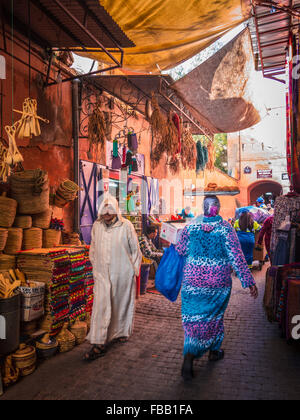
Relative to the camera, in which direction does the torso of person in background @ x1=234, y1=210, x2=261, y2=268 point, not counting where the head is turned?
away from the camera

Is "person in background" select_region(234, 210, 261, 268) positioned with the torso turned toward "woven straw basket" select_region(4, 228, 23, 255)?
no

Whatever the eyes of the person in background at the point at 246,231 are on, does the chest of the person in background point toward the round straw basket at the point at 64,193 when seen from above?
no

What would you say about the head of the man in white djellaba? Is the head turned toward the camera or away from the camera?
toward the camera

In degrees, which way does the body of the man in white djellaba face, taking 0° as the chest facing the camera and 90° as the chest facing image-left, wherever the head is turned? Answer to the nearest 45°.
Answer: approximately 45°

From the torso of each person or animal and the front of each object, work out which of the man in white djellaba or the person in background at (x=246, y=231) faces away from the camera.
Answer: the person in background

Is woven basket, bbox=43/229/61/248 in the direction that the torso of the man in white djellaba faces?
no

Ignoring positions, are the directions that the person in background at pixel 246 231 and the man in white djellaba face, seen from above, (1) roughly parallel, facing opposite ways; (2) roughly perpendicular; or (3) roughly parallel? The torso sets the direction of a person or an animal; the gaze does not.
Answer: roughly parallel, facing opposite ways

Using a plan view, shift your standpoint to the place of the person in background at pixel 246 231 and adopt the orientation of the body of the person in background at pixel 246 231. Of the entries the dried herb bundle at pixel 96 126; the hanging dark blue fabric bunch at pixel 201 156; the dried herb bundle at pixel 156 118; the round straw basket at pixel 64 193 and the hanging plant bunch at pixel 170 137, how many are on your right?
0
